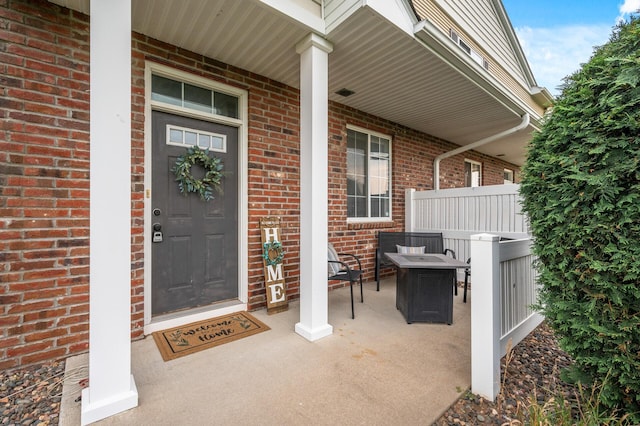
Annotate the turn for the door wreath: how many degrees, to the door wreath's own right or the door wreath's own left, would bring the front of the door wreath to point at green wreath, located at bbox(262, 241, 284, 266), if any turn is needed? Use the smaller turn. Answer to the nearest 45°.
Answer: approximately 90° to the door wreath's own left

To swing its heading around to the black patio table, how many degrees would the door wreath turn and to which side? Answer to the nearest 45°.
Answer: approximately 45° to its left

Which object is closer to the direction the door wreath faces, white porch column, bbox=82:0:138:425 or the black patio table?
the white porch column

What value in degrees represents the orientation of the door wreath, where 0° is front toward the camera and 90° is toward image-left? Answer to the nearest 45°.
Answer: approximately 0°

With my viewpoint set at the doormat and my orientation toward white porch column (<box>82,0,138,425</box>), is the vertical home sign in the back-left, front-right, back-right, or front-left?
back-left
